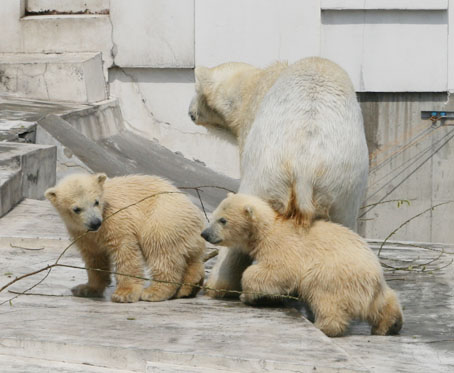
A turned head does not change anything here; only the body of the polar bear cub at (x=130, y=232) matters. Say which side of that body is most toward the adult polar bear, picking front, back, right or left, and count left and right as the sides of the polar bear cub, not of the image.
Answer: back

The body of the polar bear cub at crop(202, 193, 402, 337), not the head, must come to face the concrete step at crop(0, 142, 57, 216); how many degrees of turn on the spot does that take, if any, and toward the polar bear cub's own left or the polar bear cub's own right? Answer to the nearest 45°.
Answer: approximately 45° to the polar bear cub's own right

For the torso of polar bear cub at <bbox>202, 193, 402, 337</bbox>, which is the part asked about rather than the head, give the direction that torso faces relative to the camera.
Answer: to the viewer's left

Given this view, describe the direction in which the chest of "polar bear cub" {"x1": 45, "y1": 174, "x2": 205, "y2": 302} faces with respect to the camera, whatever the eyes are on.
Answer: to the viewer's left

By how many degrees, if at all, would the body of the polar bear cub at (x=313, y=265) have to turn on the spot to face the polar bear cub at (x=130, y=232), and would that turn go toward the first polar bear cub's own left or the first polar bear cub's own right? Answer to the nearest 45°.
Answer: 0° — it already faces it

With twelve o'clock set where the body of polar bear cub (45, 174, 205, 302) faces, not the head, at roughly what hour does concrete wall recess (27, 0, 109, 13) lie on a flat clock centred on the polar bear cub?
The concrete wall recess is roughly at 3 o'clock from the polar bear cub.

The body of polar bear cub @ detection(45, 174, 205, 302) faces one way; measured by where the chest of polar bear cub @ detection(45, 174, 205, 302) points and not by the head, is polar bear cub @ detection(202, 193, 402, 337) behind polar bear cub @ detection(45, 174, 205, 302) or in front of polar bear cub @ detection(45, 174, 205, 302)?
behind

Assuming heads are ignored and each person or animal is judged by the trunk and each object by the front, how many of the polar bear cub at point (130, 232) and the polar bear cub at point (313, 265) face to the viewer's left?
2

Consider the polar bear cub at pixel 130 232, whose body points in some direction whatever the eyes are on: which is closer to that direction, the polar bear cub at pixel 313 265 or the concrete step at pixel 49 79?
the concrete step
